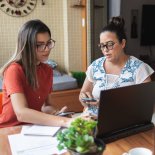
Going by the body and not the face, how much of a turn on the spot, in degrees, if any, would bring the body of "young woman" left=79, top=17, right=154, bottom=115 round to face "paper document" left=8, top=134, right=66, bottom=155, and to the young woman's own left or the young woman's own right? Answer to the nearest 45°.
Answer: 0° — they already face it

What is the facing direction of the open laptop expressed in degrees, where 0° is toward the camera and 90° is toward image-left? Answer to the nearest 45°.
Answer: approximately 135°

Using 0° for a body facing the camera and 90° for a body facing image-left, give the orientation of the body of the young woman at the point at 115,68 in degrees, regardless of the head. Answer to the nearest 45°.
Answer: approximately 45°

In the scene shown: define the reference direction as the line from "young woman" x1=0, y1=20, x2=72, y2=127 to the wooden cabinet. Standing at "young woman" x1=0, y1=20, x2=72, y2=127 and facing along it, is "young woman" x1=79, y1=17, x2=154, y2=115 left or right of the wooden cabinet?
right

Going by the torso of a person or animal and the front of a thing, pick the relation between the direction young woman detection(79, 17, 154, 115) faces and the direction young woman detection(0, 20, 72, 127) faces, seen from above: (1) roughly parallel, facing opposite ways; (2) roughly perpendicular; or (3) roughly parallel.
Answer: roughly perpendicular

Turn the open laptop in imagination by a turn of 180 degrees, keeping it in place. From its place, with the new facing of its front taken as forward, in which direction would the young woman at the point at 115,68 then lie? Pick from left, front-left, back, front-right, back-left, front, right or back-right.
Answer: back-left

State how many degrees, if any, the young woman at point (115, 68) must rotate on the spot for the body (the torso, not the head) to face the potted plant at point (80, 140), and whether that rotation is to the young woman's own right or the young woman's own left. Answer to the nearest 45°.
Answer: approximately 45° to the young woman's own left

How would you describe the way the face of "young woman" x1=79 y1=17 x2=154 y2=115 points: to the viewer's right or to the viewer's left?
to the viewer's left

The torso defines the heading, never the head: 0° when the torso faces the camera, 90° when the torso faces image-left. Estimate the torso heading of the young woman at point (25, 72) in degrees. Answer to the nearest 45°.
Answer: approximately 315°
